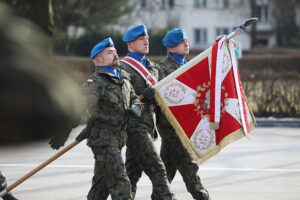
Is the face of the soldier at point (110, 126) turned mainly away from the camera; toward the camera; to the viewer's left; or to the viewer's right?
to the viewer's right

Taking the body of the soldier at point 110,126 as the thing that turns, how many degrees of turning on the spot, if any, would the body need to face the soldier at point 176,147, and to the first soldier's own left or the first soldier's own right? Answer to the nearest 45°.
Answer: approximately 90° to the first soldier's own left

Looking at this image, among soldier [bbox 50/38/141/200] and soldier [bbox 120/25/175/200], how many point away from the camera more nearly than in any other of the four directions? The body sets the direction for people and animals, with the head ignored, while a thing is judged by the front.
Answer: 0

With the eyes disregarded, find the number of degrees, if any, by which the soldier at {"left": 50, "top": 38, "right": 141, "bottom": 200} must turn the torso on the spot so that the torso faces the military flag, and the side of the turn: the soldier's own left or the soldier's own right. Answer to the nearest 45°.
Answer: approximately 90° to the soldier's own left

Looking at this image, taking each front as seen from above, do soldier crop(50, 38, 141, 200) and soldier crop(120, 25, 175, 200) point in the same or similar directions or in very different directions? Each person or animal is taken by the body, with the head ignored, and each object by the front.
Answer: same or similar directions
